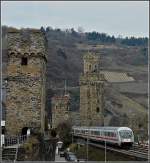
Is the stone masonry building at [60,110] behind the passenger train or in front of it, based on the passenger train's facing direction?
behind

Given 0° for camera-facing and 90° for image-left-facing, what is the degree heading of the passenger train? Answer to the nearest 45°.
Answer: approximately 315°

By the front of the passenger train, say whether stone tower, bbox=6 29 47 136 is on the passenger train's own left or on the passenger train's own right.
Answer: on the passenger train's own right
